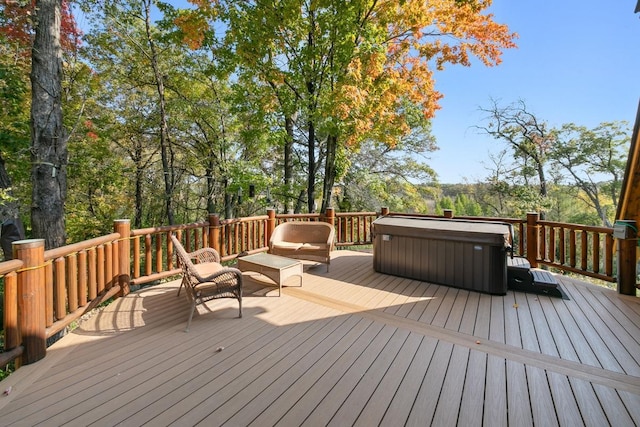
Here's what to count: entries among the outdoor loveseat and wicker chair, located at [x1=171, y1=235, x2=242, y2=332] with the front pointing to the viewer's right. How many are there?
1

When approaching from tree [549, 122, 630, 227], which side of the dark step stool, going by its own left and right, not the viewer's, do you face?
left

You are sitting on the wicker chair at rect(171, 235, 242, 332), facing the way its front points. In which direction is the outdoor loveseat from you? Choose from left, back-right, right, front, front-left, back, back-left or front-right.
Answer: front-left

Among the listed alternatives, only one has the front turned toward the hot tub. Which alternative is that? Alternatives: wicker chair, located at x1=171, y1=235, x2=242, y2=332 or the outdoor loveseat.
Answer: the wicker chair

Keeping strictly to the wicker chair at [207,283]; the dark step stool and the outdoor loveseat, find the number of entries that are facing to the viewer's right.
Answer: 2

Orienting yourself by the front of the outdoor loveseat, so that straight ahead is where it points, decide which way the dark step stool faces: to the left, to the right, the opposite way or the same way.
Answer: to the left

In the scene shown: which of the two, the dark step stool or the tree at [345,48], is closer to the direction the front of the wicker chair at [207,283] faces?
the dark step stool

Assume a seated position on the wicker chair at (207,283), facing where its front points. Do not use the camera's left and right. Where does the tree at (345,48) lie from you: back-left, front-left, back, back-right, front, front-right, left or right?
front-left

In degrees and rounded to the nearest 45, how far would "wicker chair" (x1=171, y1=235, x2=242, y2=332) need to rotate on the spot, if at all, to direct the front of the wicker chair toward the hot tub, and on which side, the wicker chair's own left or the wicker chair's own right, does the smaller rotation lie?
0° — it already faces it

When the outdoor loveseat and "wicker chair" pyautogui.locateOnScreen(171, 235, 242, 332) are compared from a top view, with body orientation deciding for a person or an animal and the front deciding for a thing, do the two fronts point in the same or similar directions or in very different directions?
very different directions

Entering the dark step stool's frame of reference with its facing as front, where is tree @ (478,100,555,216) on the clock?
The tree is roughly at 9 o'clock from the dark step stool.

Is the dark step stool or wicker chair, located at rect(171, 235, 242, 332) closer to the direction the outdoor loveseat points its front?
the wicker chair

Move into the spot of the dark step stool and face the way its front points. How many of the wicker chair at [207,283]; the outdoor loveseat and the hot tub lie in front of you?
0

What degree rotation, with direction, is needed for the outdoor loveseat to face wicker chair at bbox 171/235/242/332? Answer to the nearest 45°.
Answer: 0° — it already faces it

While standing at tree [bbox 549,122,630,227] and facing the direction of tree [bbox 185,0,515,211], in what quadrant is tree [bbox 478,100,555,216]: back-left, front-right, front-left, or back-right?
front-right

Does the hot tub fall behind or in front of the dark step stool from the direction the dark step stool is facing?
behind

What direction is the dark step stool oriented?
to the viewer's right
